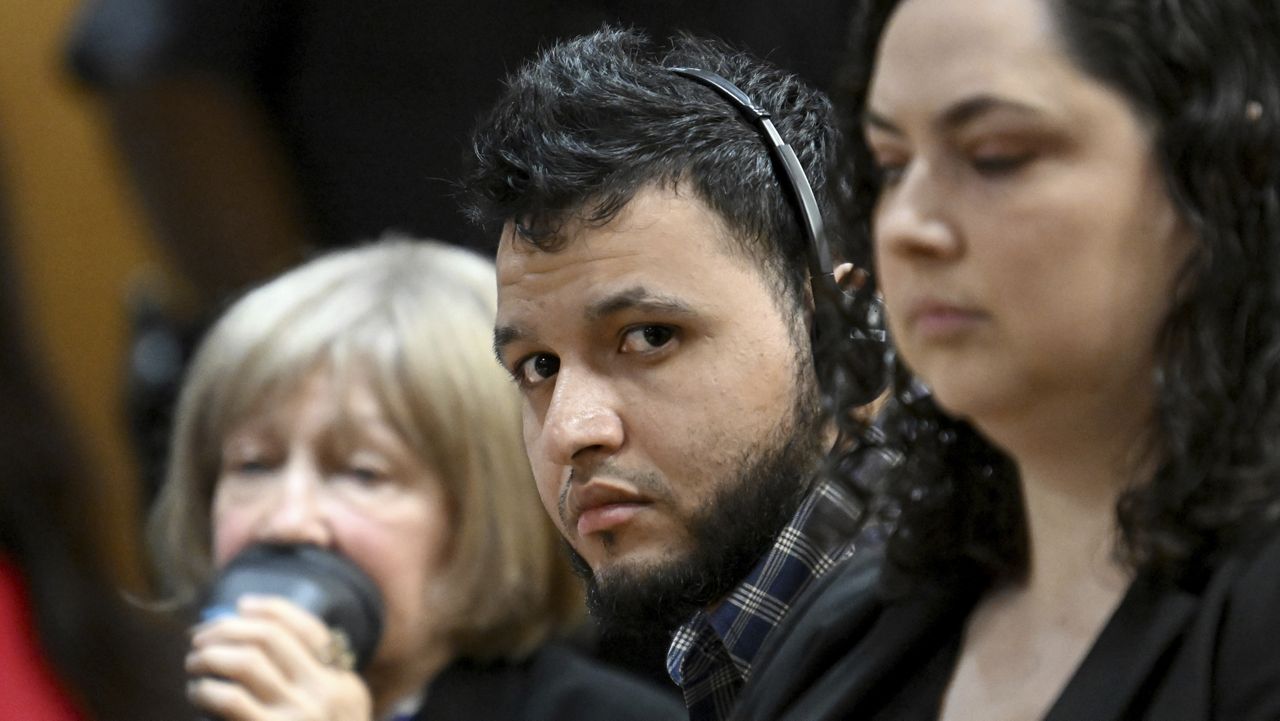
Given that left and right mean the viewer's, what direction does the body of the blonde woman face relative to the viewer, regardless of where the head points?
facing the viewer and to the left of the viewer

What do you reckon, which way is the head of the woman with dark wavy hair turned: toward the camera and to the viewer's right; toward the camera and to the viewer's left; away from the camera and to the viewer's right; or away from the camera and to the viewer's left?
toward the camera and to the viewer's left

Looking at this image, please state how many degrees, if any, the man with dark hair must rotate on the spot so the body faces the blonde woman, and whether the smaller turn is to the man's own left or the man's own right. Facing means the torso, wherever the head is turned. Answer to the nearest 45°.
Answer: approximately 90° to the man's own right

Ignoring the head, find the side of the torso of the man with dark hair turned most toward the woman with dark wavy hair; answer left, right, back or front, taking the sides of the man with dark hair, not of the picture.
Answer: left

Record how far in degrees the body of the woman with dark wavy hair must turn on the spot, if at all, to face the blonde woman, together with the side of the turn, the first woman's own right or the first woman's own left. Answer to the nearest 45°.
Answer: approximately 90° to the first woman's own right

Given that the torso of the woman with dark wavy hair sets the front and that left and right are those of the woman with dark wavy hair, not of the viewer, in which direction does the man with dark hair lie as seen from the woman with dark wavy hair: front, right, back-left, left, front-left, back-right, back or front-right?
right

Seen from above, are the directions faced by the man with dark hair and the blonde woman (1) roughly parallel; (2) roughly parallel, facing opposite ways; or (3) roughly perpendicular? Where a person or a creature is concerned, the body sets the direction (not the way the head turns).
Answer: roughly parallel

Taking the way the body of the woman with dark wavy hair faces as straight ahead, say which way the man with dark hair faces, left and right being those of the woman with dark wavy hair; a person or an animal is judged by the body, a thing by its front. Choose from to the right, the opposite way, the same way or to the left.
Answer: the same way

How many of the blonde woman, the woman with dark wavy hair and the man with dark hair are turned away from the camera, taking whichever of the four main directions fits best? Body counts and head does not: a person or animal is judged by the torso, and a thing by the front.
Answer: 0

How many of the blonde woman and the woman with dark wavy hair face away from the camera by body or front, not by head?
0

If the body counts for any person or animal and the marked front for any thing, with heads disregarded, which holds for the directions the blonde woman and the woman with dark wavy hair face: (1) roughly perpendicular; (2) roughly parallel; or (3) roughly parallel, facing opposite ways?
roughly parallel

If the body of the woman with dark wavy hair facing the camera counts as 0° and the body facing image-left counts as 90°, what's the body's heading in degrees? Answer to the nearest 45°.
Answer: approximately 45°

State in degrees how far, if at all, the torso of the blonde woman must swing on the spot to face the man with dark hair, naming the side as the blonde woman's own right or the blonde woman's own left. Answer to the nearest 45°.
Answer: approximately 45° to the blonde woman's own left
